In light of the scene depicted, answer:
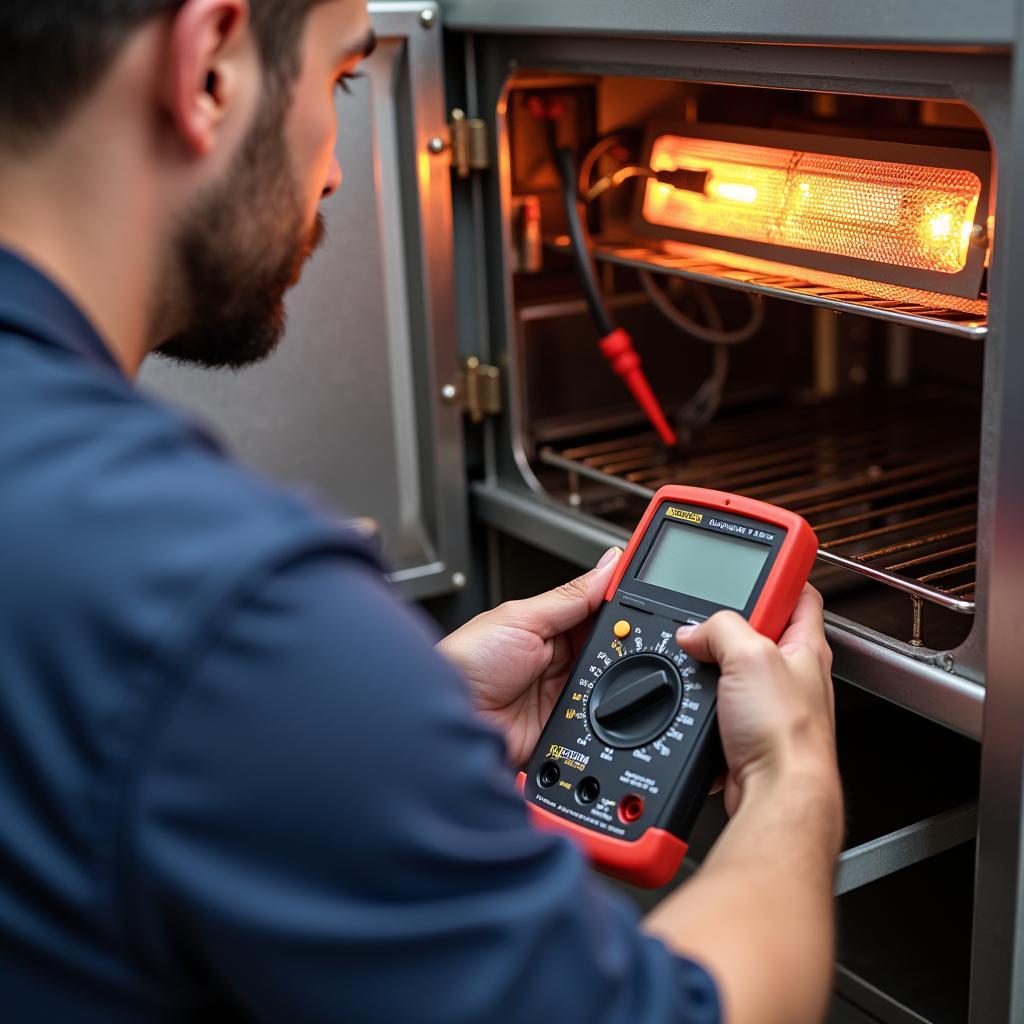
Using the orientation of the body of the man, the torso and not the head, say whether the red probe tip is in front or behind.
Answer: in front

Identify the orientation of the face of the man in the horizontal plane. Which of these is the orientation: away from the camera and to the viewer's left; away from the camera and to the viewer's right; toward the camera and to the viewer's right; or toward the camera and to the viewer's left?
away from the camera and to the viewer's right

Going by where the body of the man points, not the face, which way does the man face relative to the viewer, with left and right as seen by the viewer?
facing away from the viewer and to the right of the viewer
